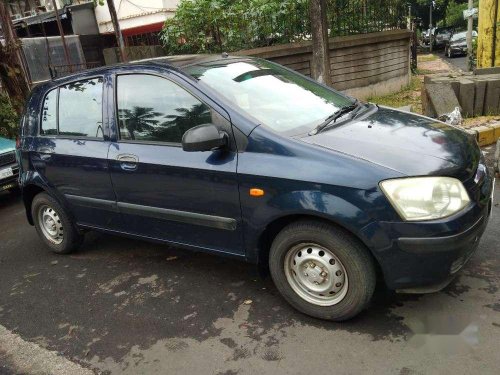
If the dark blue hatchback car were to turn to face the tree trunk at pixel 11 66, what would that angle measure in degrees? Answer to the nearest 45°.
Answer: approximately 180°

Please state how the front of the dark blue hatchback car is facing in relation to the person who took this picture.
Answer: facing the viewer and to the right of the viewer

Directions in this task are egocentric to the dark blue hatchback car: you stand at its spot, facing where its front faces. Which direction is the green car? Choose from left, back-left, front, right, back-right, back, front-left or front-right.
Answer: back

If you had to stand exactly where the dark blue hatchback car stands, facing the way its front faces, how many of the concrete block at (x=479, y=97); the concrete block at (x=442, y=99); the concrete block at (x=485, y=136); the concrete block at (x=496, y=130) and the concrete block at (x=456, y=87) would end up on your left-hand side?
5

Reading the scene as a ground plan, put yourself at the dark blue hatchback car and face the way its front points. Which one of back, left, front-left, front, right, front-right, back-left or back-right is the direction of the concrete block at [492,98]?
left

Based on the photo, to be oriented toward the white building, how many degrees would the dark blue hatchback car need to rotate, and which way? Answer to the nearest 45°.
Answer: approximately 135° to its left

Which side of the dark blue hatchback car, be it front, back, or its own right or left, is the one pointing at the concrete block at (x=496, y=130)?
left

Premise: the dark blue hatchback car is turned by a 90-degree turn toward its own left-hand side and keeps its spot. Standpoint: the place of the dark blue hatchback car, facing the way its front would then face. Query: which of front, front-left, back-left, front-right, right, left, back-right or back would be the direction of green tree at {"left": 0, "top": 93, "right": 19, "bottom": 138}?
left

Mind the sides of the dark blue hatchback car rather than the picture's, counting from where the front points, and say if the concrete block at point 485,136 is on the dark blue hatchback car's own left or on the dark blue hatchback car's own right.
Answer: on the dark blue hatchback car's own left

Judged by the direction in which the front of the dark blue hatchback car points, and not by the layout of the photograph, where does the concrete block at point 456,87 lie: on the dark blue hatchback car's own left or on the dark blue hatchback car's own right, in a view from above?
on the dark blue hatchback car's own left

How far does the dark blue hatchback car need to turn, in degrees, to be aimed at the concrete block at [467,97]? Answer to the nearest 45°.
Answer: approximately 90° to its left

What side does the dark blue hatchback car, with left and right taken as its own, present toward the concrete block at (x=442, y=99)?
left

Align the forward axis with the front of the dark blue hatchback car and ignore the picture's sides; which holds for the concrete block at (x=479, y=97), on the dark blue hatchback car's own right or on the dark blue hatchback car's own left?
on the dark blue hatchback car's own left

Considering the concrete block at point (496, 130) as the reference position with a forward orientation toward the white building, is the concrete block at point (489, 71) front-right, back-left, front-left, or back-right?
front-right

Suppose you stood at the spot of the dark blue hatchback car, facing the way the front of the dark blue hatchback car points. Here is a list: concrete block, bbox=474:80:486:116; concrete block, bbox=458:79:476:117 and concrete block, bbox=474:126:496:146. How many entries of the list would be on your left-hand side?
3

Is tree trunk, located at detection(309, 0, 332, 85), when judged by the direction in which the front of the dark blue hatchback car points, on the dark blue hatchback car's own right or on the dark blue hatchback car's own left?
on the dark blue hatchback car's own left
